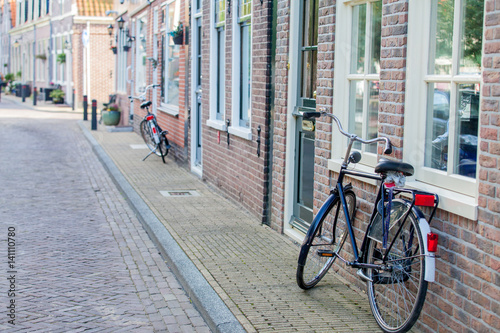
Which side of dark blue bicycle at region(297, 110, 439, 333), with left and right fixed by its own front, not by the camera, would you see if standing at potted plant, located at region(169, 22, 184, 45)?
front

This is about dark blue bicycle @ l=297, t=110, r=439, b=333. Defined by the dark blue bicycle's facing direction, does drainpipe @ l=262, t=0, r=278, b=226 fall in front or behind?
in front

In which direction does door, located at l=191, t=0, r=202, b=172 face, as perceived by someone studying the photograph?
facing to the left of the viewer

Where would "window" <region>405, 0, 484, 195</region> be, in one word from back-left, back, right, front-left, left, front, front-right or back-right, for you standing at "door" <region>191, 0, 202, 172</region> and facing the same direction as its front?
left

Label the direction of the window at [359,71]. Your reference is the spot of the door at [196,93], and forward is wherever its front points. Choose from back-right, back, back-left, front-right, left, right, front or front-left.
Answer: left

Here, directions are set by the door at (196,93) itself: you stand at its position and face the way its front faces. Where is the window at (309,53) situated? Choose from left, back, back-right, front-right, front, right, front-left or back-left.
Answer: left

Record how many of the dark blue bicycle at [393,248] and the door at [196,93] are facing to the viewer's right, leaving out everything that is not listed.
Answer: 0

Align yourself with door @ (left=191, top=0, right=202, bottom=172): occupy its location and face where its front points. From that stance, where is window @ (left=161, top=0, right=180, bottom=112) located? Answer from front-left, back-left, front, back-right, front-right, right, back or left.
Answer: right

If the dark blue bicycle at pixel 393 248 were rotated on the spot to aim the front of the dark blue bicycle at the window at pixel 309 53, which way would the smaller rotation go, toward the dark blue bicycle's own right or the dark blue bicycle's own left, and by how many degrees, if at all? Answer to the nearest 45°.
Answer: approximately 45° to the dark blue bicycle's own right

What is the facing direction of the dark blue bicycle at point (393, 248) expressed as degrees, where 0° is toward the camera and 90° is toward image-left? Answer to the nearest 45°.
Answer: approximately 135°

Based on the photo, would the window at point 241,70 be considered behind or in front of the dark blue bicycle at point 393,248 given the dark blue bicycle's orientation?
in front

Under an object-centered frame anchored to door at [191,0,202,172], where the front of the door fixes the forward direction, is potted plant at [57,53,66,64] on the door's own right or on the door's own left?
on the door's own right
